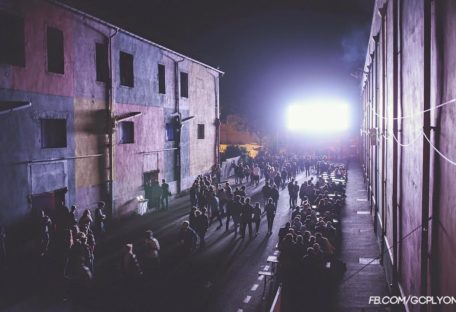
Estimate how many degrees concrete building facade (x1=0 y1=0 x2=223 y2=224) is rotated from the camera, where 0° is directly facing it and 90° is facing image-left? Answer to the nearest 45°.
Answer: approximately 315°

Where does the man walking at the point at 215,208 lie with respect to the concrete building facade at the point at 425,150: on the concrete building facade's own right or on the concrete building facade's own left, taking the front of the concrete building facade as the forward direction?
on the concrete building facade's own right

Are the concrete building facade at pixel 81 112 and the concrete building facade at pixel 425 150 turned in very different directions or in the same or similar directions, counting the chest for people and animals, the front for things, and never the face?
very different directions

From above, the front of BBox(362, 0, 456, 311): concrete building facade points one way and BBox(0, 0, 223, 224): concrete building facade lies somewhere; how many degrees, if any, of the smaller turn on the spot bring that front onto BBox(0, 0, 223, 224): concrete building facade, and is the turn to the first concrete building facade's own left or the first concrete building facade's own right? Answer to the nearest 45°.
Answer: approximately 45° to the first concrete building facade's own right

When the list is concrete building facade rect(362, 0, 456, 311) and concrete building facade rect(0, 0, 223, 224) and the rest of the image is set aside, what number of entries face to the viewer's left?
1

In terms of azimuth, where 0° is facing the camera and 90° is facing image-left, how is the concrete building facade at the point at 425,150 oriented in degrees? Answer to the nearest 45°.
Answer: approximately 90°

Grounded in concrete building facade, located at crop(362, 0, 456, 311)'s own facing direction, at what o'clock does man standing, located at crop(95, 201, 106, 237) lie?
The man standing is roughly at 1 o'clock from the concrete building facade.
